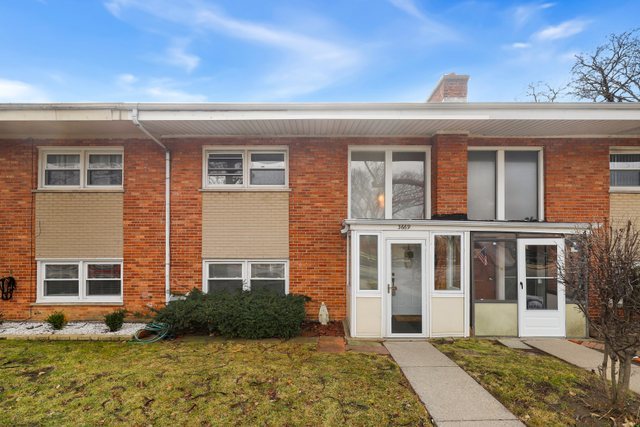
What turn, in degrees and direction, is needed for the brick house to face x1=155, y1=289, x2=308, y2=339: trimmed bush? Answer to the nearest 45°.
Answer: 0° — it already faces it

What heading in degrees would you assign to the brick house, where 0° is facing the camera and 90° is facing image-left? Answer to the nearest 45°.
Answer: approximately 0°
